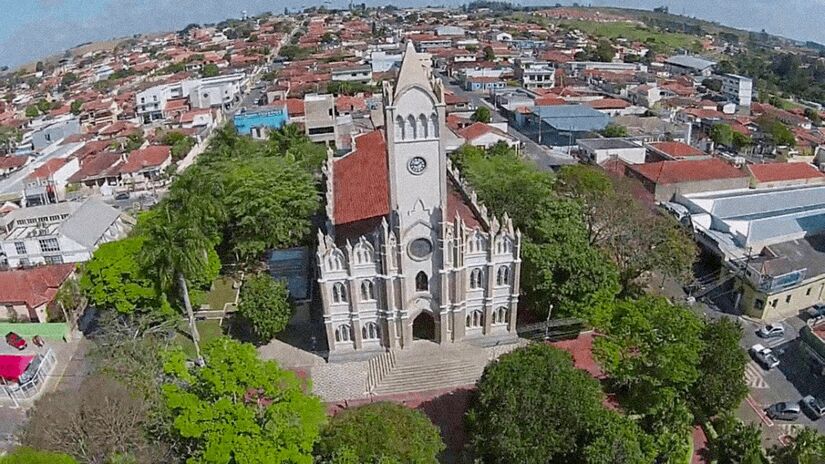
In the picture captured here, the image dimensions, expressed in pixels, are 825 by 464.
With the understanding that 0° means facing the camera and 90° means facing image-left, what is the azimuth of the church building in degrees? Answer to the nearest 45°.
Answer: approximately 0°

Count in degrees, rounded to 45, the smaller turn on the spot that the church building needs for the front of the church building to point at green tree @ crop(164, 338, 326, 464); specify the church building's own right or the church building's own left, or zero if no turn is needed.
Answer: approximately 45° to the church building's own right

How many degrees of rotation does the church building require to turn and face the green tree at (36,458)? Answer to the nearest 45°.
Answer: approximately 45° to its right

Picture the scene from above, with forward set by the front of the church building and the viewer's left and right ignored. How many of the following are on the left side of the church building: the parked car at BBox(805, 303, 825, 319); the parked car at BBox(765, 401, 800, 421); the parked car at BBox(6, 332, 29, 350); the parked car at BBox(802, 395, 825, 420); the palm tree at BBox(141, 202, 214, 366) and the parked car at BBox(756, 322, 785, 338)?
4

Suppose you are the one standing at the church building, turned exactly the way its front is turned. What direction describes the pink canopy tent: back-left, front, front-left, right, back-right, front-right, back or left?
right

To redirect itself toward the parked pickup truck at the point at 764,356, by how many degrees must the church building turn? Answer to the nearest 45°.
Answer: approximately 90° to its left

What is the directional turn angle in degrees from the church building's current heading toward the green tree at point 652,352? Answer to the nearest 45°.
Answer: approximately 45° to its left

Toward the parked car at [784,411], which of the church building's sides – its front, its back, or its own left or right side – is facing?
left

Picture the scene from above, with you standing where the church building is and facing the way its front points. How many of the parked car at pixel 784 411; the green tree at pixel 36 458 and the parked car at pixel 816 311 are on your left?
2

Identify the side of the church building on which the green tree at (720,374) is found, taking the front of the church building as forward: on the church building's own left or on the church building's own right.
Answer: on the church building's own left

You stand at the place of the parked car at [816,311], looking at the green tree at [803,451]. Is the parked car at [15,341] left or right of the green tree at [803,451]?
right

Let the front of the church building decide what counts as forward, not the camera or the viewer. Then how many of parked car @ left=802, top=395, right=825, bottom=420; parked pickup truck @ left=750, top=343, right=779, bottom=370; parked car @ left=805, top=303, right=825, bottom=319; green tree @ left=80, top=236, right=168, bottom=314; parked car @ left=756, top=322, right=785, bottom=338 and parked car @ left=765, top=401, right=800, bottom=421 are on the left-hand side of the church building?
5

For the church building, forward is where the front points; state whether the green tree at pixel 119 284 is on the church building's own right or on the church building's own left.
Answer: on the church building's own right

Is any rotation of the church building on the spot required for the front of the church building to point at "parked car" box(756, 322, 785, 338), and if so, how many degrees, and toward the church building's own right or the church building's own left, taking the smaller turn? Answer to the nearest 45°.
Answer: approximately 90° to the church building's own left

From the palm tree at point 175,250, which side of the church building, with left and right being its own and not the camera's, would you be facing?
right

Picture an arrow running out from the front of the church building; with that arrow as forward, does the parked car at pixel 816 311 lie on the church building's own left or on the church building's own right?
on the church building's own left
